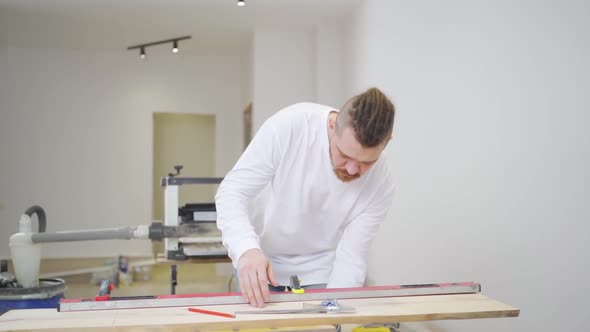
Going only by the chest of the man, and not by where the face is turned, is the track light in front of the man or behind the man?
behind

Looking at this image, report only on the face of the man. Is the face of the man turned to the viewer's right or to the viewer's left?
to the viewer's left

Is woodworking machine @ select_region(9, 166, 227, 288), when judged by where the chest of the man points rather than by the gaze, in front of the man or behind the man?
behind

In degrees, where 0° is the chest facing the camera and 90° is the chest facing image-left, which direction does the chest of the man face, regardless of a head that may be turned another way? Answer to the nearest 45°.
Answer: approximately 315°
